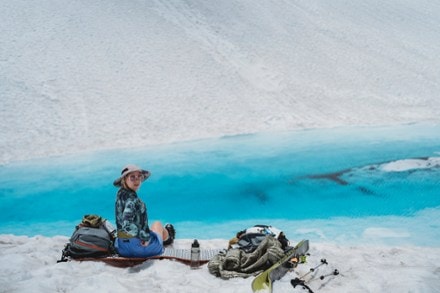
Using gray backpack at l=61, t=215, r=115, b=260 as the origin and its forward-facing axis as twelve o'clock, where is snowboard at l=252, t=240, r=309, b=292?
The snowboard is roughly at 10 o'clock from the gray backpack.

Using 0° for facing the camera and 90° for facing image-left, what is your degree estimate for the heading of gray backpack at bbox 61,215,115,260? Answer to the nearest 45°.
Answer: approximately 0°

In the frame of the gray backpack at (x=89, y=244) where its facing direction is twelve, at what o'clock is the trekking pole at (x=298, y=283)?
The trekking pole is roughly at 10 o'clock from the gray backpack.
